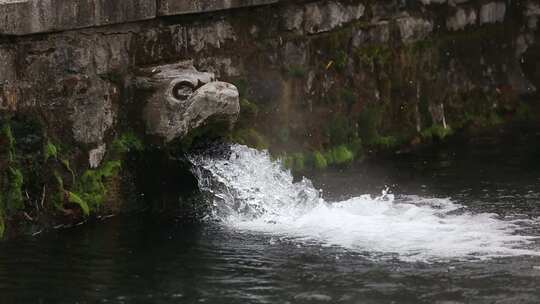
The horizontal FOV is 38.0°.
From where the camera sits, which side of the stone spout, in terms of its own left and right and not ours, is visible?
right
